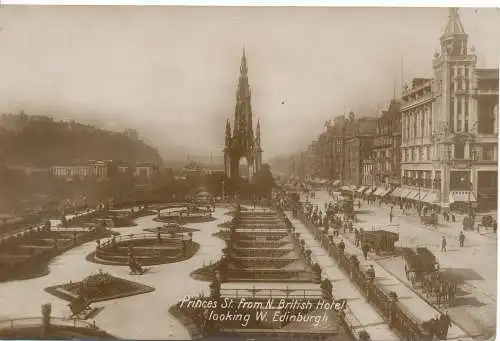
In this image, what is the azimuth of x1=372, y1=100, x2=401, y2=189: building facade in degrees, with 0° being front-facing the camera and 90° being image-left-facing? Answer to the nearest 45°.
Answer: approximately 45°

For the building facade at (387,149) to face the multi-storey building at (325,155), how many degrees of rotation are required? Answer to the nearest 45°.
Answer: approximately 45° to its right

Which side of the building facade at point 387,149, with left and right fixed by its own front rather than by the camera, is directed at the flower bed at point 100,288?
left

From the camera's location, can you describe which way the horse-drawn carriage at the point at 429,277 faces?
facing the viewer and to the right of the viewer

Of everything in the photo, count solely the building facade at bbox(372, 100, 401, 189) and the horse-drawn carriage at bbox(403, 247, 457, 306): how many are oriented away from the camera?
0

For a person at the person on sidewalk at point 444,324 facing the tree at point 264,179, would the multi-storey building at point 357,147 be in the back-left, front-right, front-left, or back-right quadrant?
front-right

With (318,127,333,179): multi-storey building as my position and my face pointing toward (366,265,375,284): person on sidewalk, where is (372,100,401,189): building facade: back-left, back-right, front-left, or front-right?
front-left

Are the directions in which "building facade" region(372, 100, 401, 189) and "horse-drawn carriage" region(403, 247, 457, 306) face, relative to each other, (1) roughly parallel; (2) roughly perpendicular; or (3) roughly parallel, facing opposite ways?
roughly perpendicular
